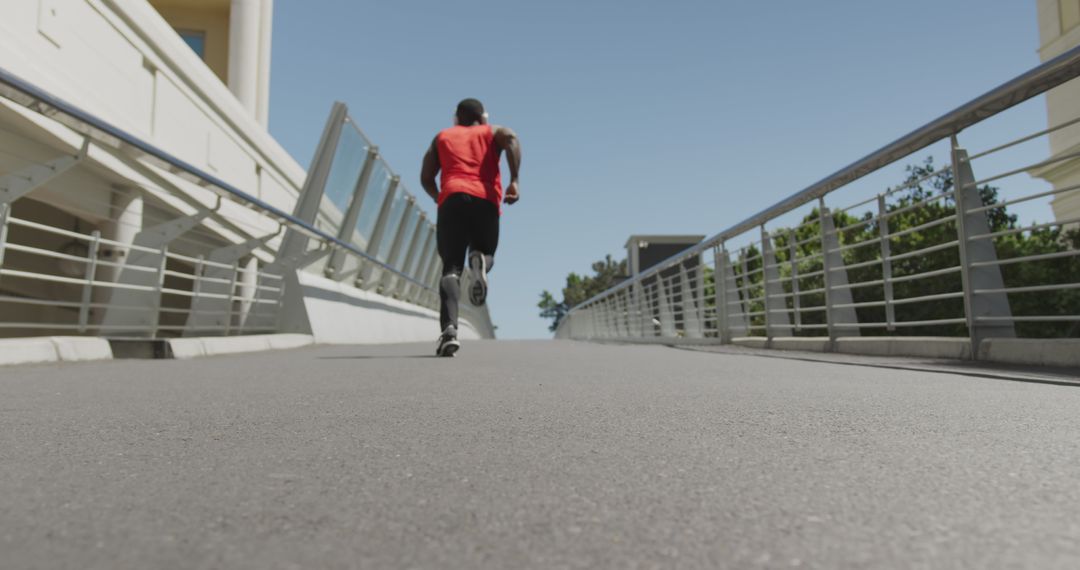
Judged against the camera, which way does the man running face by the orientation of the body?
away from the camera

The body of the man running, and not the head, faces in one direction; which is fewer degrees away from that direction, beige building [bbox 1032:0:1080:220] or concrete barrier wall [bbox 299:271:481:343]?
the concrete barrier wall

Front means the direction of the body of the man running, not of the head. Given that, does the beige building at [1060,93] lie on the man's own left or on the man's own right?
on the man's own right

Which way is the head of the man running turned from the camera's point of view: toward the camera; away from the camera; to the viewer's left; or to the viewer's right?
away from the camera
